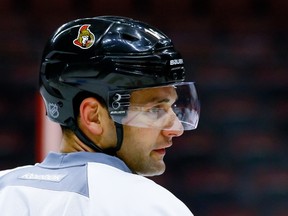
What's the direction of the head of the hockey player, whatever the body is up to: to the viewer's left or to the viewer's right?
to the viewer's right

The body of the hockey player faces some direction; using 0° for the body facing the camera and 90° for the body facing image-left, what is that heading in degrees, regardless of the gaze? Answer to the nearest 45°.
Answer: approximately 225°
